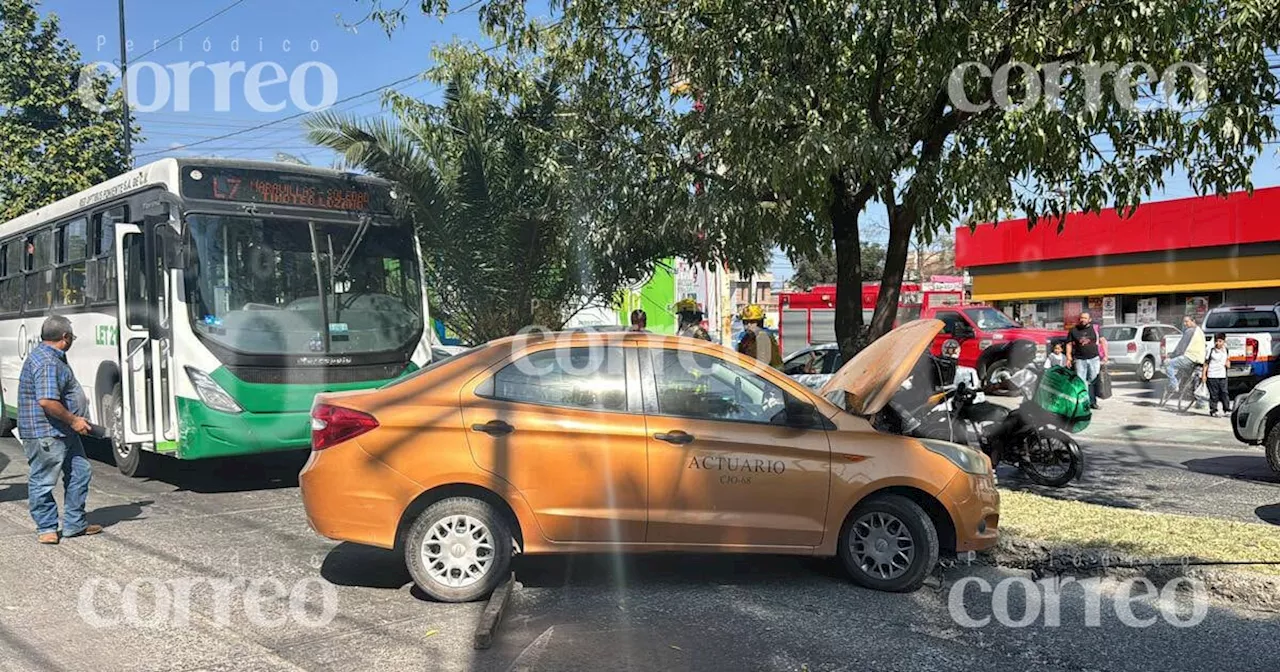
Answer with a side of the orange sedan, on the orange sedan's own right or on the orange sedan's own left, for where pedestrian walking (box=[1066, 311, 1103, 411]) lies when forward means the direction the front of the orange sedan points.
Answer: on the orange sedan's own left

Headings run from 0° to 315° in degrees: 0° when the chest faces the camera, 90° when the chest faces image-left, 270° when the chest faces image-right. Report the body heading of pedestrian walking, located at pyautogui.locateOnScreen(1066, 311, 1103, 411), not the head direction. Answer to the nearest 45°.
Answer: approximately 0°

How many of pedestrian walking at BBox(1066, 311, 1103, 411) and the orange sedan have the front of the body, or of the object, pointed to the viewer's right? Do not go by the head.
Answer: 1

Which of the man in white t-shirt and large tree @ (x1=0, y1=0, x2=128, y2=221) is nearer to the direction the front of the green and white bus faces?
the man in white t-shirt

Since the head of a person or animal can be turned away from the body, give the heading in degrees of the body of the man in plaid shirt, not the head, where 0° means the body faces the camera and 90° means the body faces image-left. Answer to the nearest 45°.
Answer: approximately 225°

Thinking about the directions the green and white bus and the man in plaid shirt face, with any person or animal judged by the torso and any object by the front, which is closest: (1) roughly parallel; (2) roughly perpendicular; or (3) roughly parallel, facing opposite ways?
roughly perpendicular

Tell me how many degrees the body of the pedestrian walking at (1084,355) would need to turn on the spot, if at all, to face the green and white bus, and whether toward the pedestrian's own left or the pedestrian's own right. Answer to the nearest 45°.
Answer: approximately 45° to the pedestrian's own right
